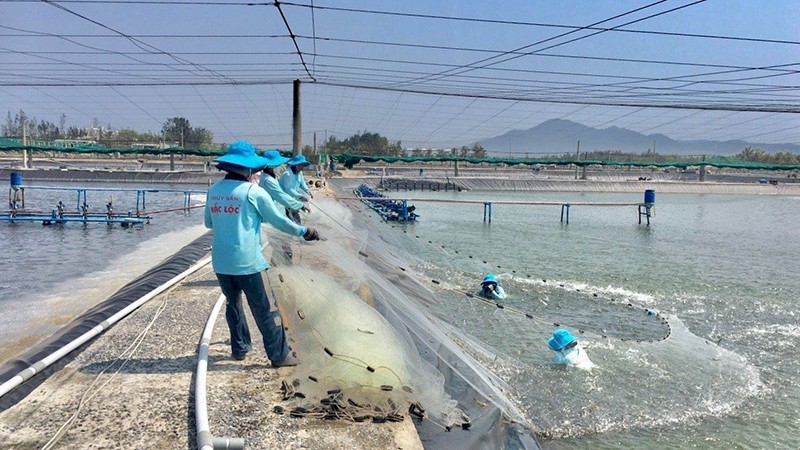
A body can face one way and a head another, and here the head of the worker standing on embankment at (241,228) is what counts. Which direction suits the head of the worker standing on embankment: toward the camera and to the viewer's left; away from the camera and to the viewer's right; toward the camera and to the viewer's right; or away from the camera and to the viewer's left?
away from the camera and to the viewer's right

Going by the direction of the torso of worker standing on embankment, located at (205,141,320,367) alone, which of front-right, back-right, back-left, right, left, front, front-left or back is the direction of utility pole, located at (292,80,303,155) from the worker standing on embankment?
front-left

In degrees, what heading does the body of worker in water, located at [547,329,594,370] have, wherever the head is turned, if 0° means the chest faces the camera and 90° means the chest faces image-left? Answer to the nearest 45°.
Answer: approximately 90°

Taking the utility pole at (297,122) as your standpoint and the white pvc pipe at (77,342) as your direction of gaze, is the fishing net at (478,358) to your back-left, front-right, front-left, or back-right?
front-left

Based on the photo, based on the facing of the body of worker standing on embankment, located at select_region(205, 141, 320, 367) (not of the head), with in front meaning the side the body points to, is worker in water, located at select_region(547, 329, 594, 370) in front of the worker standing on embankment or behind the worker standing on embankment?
in front

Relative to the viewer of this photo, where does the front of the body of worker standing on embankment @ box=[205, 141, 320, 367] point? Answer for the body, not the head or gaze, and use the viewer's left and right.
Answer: facing away from the viewer and to the right of the viewer

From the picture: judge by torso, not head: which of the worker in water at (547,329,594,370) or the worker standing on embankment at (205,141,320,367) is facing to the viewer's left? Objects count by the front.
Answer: the worker in water

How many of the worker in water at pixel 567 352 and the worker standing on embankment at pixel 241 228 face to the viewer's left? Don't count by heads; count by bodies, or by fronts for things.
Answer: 1

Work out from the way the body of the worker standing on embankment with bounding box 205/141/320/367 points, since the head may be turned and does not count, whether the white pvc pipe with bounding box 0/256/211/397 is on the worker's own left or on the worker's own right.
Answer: on the worker's own left

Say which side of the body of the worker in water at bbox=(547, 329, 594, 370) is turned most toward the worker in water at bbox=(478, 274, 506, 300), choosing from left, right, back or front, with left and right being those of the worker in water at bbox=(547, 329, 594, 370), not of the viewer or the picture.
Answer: right
